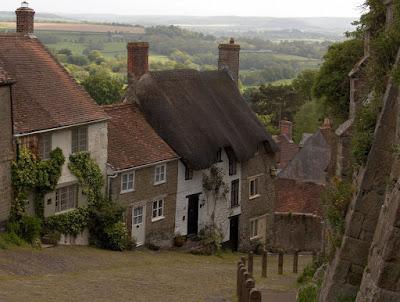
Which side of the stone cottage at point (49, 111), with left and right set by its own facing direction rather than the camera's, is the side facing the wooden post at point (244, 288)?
front

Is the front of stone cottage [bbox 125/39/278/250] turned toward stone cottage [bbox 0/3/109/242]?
no

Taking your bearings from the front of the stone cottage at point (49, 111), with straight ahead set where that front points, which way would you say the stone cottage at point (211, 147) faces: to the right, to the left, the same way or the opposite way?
the same way

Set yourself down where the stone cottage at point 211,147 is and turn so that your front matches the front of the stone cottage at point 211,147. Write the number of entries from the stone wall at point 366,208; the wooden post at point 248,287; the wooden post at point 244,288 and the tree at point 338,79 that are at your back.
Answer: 0

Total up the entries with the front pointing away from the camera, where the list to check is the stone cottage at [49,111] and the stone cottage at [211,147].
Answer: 0

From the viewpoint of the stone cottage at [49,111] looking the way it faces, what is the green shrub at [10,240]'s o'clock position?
The green shrub is roughly at 2 o'clock from the stone cottage.

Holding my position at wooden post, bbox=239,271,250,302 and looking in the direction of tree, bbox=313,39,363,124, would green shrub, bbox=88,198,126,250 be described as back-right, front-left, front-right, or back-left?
front-left

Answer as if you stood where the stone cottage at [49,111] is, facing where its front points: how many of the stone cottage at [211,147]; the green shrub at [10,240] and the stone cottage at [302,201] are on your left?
2

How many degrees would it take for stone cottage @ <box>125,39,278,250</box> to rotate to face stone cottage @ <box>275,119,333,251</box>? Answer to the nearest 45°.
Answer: approximately 90° to its left

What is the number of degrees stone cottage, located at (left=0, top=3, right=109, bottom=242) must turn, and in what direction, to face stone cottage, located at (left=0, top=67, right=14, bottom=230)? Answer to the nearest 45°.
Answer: approximately 90° to its right

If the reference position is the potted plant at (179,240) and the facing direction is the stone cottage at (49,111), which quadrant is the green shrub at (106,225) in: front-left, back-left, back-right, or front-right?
front-left

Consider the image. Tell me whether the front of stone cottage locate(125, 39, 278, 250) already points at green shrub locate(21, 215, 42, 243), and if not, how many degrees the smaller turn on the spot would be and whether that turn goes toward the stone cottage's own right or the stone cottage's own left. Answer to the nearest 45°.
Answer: approximately 90° to the stone cottage's own right

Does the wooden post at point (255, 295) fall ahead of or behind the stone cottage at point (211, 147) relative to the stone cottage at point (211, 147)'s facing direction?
ahead

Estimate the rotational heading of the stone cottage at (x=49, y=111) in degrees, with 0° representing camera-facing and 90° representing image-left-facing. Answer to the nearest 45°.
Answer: approximately 315°

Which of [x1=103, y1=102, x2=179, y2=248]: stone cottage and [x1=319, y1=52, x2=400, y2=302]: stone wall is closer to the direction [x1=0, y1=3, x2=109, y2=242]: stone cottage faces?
the stone wall

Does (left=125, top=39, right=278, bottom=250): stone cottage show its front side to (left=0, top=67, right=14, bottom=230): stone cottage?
no

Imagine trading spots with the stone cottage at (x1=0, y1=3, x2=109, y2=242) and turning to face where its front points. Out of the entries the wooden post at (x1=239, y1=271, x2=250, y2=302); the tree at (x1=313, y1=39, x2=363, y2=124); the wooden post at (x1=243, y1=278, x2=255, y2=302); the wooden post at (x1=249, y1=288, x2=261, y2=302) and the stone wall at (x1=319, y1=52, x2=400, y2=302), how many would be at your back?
0

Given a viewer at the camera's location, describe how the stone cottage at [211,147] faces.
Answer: facing the viewer and to the right of the viewer

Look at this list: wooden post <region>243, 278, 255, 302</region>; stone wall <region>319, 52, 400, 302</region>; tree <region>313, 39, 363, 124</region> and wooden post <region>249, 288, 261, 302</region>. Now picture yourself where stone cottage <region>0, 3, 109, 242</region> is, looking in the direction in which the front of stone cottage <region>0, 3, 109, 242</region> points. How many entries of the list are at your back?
0
